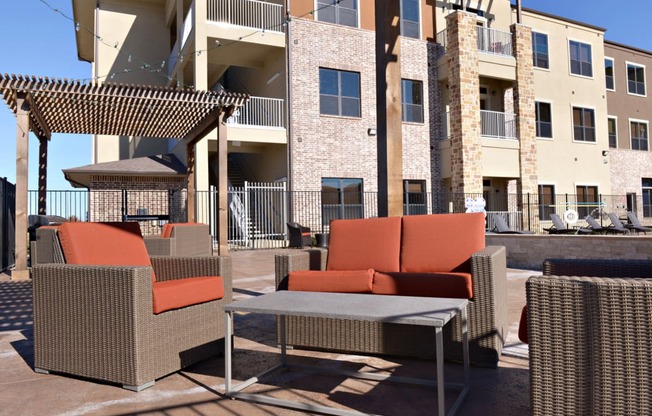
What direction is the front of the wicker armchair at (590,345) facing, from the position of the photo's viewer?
facing to the left of the viewer

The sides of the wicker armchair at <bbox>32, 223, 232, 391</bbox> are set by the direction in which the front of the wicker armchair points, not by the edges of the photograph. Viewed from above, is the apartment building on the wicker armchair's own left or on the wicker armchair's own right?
on the wicker armchair's own left

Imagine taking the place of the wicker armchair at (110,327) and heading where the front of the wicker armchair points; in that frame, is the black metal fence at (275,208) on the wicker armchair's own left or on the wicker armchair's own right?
on the wicker armchair's own left

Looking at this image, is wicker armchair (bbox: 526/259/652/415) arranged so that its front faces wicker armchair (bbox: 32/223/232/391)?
yes

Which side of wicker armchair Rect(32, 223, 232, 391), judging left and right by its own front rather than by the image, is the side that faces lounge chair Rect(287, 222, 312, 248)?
left

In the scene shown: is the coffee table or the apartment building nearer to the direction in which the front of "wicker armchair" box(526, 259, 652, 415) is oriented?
the coffee table

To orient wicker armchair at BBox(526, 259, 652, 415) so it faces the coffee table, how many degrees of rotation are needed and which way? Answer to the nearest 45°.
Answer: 0° — it already faces it

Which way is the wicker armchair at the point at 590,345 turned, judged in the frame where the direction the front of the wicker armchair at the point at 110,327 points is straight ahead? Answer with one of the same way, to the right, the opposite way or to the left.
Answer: the opposite way

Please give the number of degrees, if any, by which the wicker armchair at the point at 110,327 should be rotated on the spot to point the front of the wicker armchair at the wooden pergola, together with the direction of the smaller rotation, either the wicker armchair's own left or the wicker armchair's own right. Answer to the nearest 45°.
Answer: approximately 135° to the wicker armchair's own left

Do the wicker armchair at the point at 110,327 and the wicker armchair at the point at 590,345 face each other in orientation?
yes
